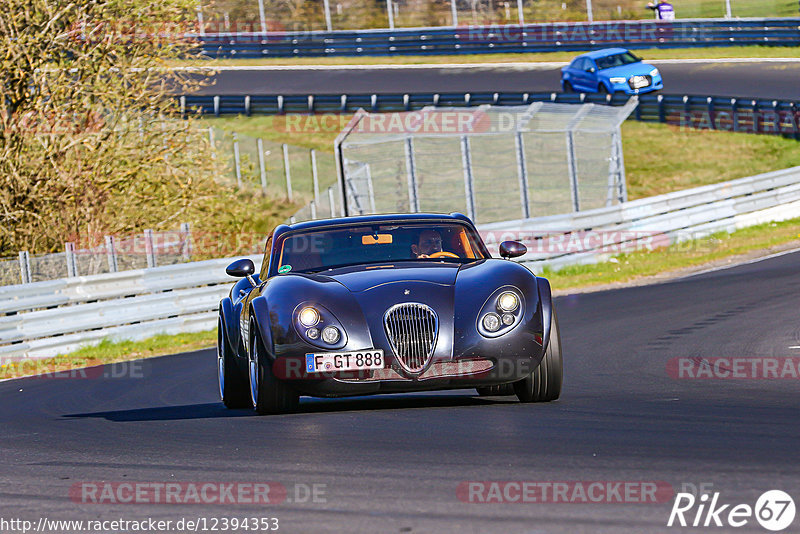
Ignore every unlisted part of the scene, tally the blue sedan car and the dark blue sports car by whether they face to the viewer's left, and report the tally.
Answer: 0

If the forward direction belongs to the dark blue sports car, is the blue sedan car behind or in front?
behind

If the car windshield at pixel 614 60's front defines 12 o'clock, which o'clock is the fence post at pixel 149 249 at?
The fence post is roughly at 2 o'clock from the car windshield.

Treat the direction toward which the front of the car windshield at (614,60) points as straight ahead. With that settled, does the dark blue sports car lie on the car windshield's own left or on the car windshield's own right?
on the car windshield's own right

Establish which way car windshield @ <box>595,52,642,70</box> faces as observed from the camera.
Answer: facing the viewer and to the right of the viewer

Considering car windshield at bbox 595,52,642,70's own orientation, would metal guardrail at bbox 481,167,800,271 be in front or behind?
in front

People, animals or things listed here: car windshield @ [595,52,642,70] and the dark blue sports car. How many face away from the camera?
0

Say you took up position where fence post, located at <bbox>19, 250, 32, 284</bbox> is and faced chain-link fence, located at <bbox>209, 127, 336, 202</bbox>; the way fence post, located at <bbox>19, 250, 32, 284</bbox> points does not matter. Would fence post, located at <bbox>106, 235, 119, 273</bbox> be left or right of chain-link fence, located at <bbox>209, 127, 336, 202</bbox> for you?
right

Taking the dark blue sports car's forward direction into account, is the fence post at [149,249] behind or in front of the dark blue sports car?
behind

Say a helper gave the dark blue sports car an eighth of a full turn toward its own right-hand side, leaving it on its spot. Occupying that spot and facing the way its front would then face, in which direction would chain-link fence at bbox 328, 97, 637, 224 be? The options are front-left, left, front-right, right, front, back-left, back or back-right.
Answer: back-right

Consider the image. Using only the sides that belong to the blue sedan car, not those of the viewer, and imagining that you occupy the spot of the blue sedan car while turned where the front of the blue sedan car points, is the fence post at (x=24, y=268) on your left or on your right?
on your right

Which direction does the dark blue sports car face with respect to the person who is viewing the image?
facing the viewer

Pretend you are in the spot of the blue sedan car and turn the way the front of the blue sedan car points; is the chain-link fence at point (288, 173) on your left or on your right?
on your right

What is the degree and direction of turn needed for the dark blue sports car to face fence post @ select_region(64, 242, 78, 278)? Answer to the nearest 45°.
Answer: approximately 135° to its right
